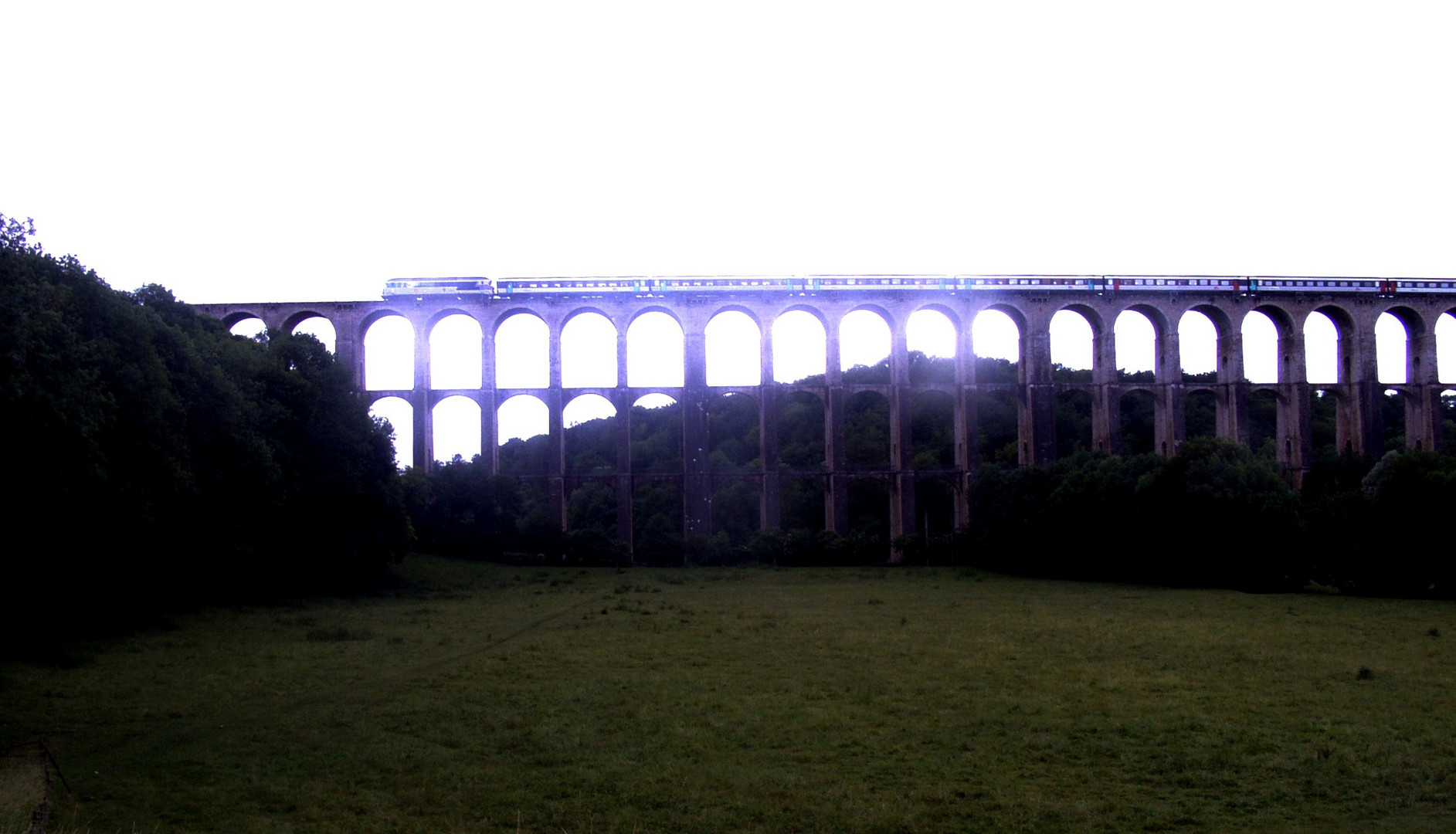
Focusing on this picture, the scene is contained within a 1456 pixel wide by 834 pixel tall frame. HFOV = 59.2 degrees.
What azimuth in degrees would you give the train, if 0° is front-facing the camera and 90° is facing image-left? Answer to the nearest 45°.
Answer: approximately 90°
